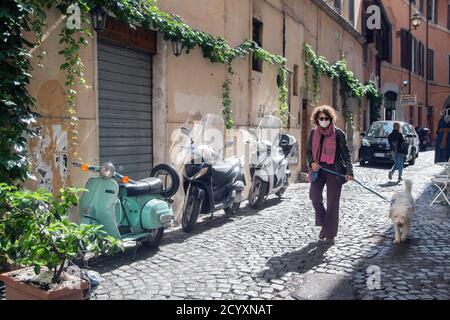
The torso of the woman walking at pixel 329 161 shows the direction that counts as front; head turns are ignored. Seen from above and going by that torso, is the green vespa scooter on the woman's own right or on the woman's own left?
on the woman's own right

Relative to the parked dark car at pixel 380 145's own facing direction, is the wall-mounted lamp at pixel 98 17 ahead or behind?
ahead

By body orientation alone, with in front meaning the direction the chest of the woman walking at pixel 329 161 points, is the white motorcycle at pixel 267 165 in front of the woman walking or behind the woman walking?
behind

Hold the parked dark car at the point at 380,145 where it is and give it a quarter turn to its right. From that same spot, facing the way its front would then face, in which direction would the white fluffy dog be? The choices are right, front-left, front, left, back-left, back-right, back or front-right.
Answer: back-left

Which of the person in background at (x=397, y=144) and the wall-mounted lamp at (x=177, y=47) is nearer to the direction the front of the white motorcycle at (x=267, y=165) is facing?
the wall-mounted lamp

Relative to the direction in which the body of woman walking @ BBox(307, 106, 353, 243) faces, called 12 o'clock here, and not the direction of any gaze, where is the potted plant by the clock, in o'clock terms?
The potted plant is roughly at 1 o'clock from the woman walking.

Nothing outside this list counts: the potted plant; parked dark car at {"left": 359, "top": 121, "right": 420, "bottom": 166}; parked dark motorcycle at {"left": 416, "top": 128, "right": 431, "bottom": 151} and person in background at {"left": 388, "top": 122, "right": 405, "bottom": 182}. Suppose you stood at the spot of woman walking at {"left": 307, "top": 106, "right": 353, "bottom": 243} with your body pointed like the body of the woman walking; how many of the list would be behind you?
3

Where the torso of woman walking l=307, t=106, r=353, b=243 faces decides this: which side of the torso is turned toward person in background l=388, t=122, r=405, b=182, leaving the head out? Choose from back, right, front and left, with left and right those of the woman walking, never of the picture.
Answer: back

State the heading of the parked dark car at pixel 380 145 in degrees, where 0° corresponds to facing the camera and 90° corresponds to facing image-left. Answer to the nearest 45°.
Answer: approximately 45°

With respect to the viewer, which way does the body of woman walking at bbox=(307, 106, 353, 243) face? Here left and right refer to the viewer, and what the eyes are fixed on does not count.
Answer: facing the viewer

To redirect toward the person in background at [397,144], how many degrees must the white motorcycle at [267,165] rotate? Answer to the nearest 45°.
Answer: approximately 180°

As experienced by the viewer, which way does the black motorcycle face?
facing the viewer and to the left of the viewer

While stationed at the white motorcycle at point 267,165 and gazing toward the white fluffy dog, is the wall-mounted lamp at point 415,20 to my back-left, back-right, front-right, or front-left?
back-left

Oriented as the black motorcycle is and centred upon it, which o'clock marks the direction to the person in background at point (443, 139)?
The person in background is roughly at 6 o'clock from the black motorcycle.

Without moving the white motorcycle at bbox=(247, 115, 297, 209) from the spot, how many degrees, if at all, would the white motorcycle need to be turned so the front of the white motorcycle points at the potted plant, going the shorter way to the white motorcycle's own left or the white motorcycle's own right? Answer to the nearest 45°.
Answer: approximately 45° to the white motorcycle's own left

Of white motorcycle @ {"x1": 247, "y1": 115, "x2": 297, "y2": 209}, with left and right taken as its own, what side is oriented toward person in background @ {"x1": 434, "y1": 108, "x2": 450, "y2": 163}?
back
